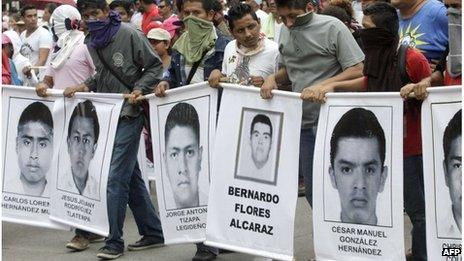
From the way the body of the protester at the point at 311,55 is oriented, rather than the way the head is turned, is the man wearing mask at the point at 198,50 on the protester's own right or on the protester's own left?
on the protester's own right

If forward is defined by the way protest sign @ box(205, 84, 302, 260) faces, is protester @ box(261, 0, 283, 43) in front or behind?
behind

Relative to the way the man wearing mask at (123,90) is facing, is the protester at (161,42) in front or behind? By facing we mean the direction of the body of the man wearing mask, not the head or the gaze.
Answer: behind

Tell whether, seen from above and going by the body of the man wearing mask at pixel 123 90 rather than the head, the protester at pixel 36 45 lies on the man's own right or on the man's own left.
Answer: on the man's own right

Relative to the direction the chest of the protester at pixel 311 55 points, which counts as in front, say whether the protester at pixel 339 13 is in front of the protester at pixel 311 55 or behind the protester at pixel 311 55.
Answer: behind
